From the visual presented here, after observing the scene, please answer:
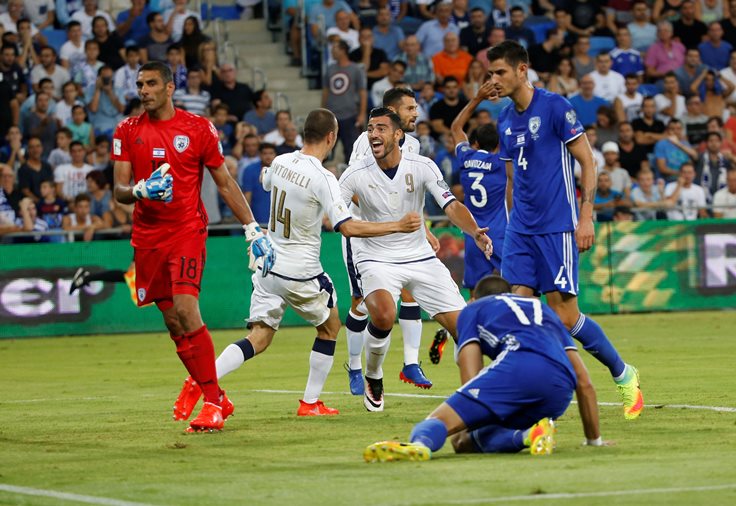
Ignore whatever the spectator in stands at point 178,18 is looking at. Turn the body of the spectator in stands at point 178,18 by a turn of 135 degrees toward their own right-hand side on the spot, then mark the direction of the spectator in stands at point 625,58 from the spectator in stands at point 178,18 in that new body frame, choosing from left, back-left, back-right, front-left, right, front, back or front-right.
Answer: back-right

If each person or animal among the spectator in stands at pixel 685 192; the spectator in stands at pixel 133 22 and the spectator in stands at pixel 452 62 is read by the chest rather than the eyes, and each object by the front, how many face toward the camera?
3

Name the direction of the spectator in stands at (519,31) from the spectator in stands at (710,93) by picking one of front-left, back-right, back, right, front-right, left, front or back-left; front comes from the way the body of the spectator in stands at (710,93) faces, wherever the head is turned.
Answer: right

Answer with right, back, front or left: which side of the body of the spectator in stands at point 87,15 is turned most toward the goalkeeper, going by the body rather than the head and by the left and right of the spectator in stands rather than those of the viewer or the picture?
front

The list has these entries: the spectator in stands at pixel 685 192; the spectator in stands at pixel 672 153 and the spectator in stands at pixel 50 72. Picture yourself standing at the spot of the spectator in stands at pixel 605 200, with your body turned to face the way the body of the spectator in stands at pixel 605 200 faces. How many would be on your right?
1

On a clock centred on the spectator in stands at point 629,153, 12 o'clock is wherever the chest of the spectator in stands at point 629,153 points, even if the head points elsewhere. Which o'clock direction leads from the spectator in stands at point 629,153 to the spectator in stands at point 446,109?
the spectator in stands at point 446,109 is roughly at 3 o'clock from the spectator in stands at point 629,153.

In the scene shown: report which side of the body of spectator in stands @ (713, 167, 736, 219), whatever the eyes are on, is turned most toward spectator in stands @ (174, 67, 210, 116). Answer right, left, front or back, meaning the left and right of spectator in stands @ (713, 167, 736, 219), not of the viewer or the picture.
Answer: right

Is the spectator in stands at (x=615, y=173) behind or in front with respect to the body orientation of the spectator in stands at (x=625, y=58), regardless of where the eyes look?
in front

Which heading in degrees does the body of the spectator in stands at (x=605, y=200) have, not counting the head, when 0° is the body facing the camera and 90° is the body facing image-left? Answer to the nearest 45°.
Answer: approximately 0°
